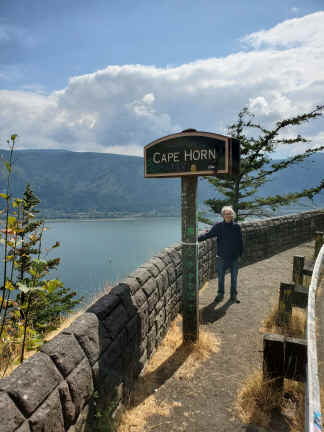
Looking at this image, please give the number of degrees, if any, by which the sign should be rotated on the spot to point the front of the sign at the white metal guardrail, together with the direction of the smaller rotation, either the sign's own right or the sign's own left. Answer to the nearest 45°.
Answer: approximately 45° to the sign's own left

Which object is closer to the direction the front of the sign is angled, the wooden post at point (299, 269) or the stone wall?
the stone wall

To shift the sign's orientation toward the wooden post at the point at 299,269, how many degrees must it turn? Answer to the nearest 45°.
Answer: approximately 180°

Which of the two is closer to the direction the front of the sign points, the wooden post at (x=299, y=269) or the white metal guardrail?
the white metal guardrail

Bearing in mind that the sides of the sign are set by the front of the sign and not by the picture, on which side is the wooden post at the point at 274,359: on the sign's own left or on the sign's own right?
on the sign's own left

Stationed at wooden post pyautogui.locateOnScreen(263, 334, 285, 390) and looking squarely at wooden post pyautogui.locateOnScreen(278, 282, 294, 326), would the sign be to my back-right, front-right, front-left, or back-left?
front-left

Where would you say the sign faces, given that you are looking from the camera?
facing the viewer and to the left of the viewer
